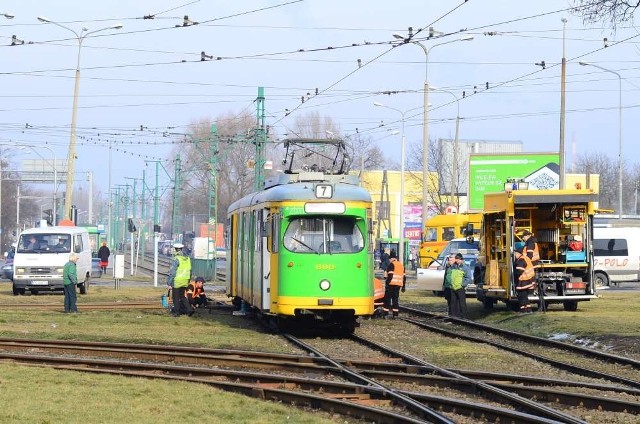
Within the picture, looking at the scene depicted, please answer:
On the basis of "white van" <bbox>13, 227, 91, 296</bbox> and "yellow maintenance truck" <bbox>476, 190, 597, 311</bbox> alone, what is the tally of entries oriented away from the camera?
1

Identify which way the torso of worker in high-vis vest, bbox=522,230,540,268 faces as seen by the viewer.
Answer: to the viewer's left

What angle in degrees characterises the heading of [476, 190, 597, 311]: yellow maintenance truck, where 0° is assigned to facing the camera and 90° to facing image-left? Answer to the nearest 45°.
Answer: approximately 180°

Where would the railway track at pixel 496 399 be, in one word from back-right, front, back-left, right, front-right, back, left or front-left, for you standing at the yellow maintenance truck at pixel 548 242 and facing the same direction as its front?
back

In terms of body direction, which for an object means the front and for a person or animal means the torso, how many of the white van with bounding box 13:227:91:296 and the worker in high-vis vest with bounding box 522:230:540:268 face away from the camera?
0

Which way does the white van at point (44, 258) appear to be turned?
toward the camera

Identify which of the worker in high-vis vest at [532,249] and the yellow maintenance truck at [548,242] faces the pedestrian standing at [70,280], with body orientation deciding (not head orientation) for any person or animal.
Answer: the worker in high-vis vest

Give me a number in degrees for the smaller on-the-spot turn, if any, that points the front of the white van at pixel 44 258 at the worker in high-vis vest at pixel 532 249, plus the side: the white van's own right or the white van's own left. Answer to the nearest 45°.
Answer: approximately 45° to the white van's own left

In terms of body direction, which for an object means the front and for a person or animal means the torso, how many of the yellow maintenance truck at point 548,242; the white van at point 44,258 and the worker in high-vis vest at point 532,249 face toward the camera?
1

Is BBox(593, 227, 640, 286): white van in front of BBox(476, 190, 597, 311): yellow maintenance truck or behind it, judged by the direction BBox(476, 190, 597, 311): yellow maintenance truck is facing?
in front

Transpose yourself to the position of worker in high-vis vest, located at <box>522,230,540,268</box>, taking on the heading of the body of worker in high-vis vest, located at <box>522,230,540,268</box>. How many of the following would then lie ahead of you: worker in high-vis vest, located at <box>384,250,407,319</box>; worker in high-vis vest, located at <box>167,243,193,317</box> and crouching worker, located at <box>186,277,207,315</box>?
3
